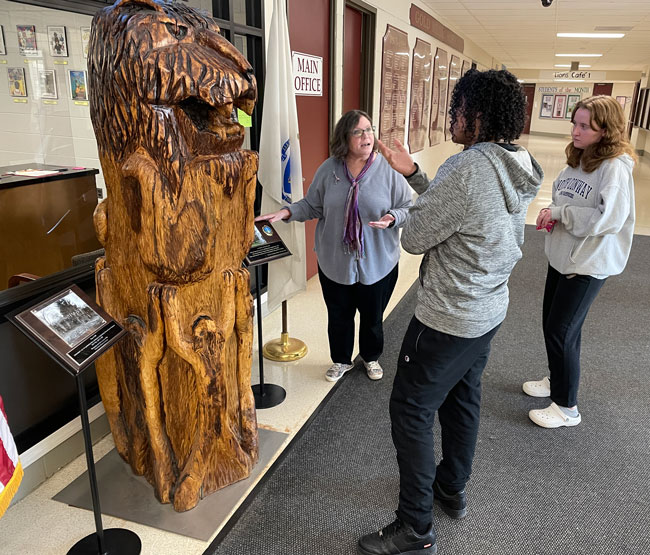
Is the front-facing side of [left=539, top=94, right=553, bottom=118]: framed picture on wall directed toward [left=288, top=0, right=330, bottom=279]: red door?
yes

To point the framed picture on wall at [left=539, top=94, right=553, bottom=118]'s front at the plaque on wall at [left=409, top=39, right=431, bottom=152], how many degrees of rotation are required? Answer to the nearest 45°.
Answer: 0° — it already faces it

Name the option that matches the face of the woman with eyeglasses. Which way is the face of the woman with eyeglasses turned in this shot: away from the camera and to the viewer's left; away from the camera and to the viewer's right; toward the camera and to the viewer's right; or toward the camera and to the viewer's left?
toward the camera and to the viewer's right

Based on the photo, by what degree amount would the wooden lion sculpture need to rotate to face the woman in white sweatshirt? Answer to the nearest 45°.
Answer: approximately 45° to its left

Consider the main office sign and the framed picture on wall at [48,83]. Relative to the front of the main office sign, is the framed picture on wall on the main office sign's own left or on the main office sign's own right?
on the main office sign's own right

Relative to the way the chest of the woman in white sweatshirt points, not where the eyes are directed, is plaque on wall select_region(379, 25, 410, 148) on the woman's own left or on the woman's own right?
on the woman's own right

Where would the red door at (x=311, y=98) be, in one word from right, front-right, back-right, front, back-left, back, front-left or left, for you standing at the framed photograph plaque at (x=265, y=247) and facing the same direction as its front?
back-left
